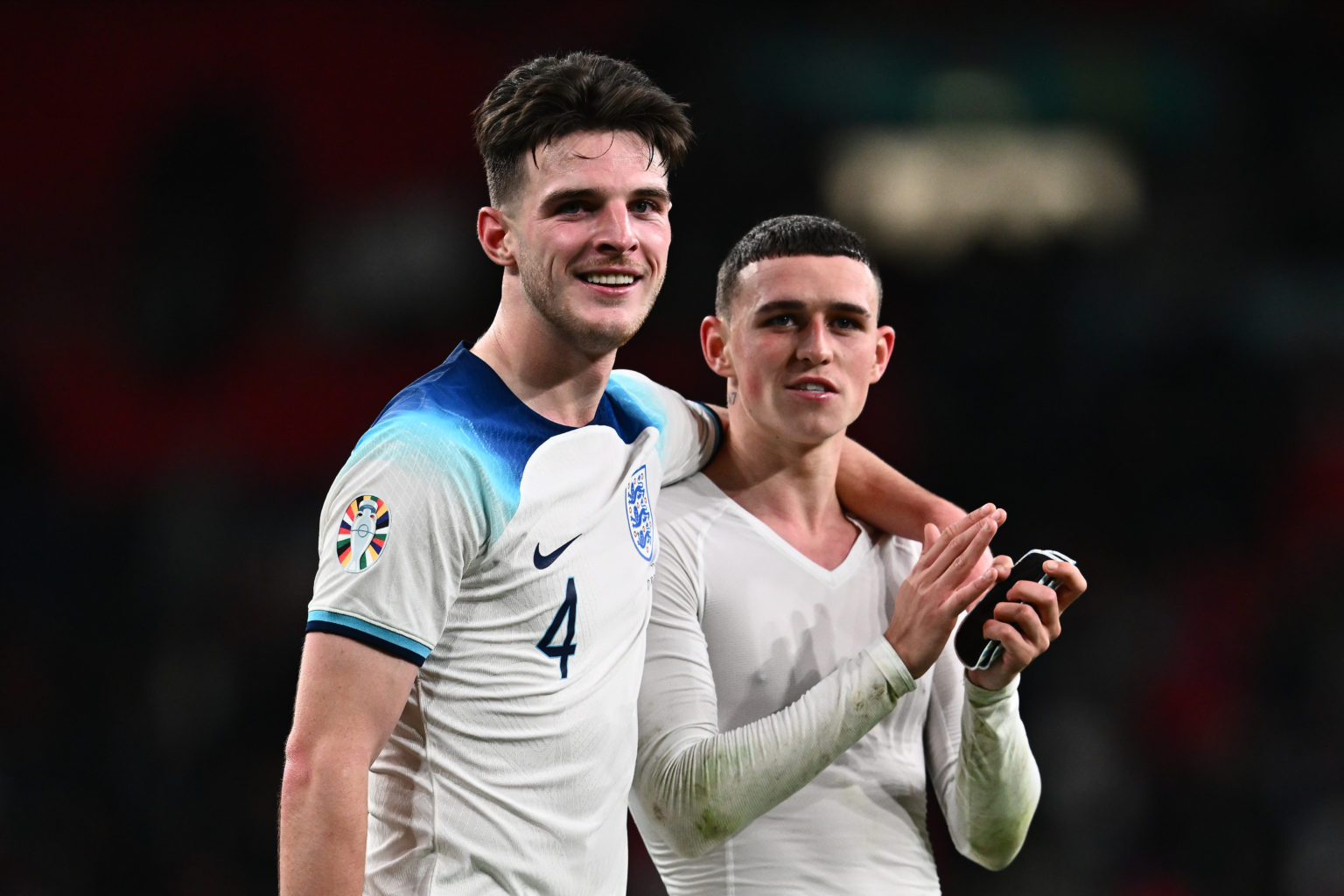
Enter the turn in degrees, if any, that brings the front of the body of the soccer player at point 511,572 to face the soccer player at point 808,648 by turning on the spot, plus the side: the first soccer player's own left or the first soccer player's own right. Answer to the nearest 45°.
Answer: approximately 90° to the first soccer player's own left

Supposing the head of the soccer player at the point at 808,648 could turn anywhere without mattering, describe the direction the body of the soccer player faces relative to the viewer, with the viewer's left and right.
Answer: facing the viewer and to the right of the viewer

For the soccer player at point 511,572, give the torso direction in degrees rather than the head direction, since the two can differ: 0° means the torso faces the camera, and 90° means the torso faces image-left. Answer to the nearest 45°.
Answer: approximately 315°

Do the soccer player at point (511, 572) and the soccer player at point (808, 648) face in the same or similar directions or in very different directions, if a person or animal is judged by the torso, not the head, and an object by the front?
same or similar directions

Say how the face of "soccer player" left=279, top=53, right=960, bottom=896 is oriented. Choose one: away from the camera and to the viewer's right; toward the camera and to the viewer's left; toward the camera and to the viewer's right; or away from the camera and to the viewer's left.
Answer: toward the camera and to the viewer's right

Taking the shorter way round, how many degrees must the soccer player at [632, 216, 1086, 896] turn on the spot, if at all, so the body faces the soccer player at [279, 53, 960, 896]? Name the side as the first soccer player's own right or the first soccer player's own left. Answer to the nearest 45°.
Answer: approximately 90° to the first soccer player's own right

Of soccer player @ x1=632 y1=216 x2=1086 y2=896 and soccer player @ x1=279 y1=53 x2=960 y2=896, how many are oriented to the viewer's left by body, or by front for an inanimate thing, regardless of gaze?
0
